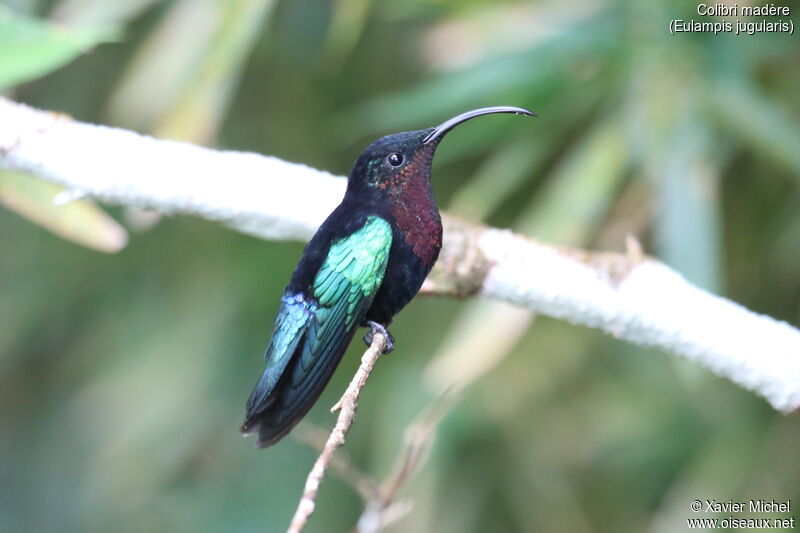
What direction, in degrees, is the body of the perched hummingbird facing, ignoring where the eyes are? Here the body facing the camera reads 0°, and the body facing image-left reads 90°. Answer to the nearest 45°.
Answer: approximately 270°

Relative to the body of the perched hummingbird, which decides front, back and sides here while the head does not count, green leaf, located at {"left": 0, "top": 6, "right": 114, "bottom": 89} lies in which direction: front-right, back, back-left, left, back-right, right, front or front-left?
back-left

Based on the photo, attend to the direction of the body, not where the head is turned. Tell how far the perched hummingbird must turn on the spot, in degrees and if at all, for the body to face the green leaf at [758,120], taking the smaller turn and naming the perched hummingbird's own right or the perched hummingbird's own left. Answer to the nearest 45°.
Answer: approximately 45° to the perched hummingbird's own left
